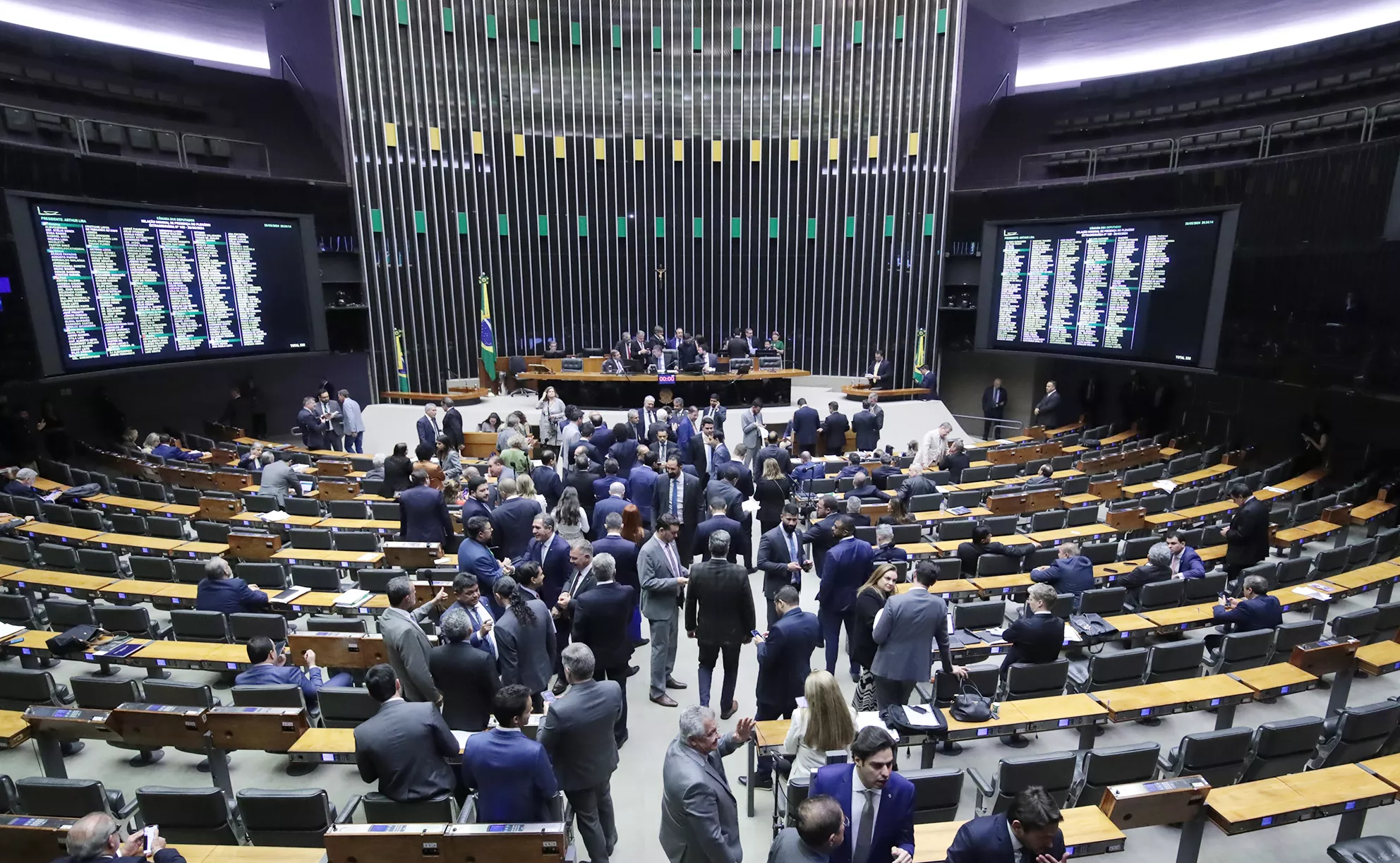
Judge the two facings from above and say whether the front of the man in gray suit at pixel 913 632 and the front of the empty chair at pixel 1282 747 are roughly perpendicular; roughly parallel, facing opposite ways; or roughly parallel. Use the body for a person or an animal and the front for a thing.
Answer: roughly parallel

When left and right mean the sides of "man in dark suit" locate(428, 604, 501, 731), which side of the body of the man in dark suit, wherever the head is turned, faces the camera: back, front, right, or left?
back

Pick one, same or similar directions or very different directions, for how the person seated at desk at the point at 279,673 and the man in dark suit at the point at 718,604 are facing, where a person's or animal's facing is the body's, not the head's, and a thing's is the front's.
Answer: same or similar directions

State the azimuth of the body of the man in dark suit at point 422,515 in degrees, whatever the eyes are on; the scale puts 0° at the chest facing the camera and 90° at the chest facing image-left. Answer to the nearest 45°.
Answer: approximately 180°

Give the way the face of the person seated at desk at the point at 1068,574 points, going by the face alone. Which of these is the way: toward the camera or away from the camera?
away from the camera

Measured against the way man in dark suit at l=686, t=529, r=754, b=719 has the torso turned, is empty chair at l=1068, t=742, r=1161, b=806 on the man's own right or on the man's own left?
on the man's own right

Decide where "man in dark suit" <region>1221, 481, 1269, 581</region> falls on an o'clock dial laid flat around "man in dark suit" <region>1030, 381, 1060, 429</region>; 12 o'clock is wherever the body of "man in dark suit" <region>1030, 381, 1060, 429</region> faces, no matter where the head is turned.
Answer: "man in dark suit" <region>1221, 481, 1269, 581</region> is roughly at 10 o'clock from "man in dark suit" <region>1030, 381, 1060, 429</region>.

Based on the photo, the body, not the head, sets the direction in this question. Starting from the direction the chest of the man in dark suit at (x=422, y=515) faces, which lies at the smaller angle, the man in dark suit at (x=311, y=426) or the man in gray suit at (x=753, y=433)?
the man in dark suit

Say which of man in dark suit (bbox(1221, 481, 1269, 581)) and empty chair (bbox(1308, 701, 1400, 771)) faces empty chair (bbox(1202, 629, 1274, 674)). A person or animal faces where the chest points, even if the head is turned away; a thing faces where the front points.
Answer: empty chair (bbox(1308, 701, 1400, 771))

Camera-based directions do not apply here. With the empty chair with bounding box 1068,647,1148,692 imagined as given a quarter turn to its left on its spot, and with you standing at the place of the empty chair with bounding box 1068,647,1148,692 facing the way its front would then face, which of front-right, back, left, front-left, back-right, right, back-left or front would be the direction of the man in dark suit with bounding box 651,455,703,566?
front-right

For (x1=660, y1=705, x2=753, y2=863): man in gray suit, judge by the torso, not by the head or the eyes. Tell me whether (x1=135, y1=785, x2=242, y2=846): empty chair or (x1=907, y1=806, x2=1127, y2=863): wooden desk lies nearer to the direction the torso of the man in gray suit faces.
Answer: the wooden desk

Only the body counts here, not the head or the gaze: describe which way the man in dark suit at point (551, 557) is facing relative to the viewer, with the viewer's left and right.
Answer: facing the viewer and to the left of the viewer

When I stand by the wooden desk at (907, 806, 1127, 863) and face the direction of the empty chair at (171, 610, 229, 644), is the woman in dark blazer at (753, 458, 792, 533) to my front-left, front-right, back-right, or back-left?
front-right

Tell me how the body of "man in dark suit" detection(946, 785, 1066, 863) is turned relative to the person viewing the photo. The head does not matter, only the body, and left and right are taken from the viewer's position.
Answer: facing the viewer and to the right of the viewer

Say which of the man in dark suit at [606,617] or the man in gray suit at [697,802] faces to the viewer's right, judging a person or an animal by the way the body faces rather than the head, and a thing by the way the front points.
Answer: the man in gray suit

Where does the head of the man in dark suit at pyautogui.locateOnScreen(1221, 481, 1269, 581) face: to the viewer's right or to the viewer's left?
to the viewer's left

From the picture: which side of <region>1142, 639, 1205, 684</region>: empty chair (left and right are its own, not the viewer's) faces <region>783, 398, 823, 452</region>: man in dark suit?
front

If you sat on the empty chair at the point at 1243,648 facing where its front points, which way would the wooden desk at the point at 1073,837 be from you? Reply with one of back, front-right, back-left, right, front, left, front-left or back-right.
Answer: back-left

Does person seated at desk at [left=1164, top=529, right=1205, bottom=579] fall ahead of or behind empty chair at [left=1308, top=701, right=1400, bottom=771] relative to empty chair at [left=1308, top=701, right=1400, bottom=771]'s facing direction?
ahead
